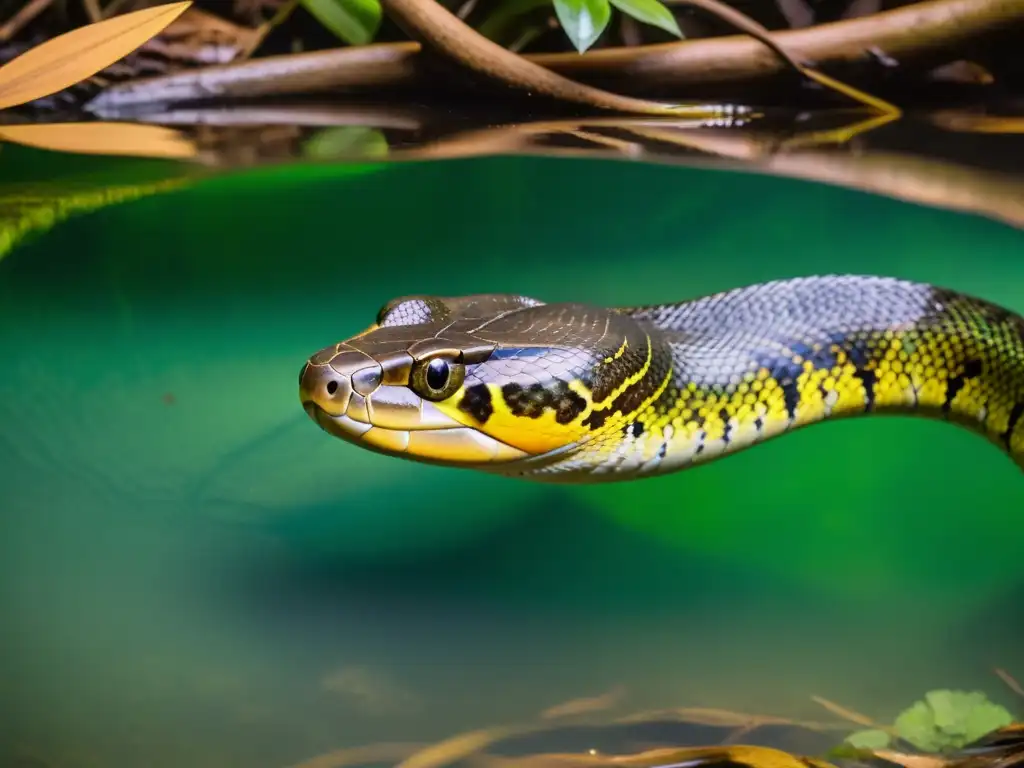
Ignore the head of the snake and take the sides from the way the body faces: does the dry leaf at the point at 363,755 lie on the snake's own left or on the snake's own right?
on the snake's own left

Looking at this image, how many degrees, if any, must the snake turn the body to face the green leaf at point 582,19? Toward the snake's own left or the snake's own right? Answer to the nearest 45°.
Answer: approximately 90° to the snake's own right

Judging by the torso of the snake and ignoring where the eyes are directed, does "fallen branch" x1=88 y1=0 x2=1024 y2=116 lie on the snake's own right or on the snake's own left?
on the snake's own right

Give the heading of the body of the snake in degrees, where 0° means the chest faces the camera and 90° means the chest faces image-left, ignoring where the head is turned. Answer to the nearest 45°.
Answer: approximately 90°

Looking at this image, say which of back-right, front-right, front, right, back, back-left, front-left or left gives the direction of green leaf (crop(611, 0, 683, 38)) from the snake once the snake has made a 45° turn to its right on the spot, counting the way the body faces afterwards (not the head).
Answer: front-right

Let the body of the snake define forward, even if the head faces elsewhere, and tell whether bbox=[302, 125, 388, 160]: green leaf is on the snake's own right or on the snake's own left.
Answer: on the snake's own right

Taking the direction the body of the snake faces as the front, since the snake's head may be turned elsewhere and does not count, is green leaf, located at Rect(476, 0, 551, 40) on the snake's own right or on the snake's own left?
on the snake's own right
